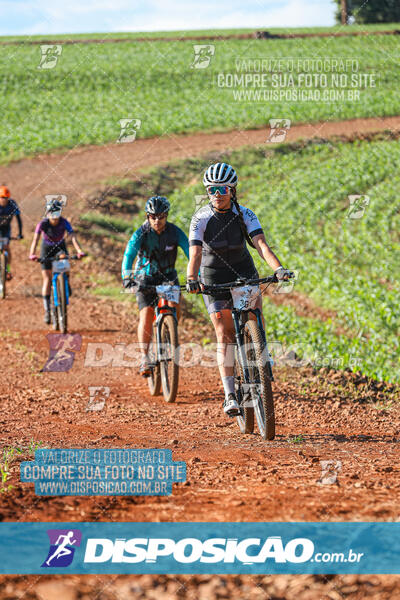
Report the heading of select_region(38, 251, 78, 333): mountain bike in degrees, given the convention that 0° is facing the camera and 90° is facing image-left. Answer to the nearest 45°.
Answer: approximately 0°

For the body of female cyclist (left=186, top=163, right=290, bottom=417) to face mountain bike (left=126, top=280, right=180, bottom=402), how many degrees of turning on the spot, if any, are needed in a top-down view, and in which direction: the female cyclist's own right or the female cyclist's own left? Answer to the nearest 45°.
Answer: approximately 135° to the female cyclist's own right

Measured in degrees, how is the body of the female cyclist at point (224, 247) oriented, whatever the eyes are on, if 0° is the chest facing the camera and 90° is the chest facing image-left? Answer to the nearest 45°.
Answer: approximately 0°

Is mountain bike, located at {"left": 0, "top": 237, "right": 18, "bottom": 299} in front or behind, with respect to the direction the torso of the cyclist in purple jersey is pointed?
behind

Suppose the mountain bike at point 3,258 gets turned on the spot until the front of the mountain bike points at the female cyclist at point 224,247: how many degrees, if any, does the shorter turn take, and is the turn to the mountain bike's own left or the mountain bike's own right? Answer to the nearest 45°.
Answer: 0° — it already faces them

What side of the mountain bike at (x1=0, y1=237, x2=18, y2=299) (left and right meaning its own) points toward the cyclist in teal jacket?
front
